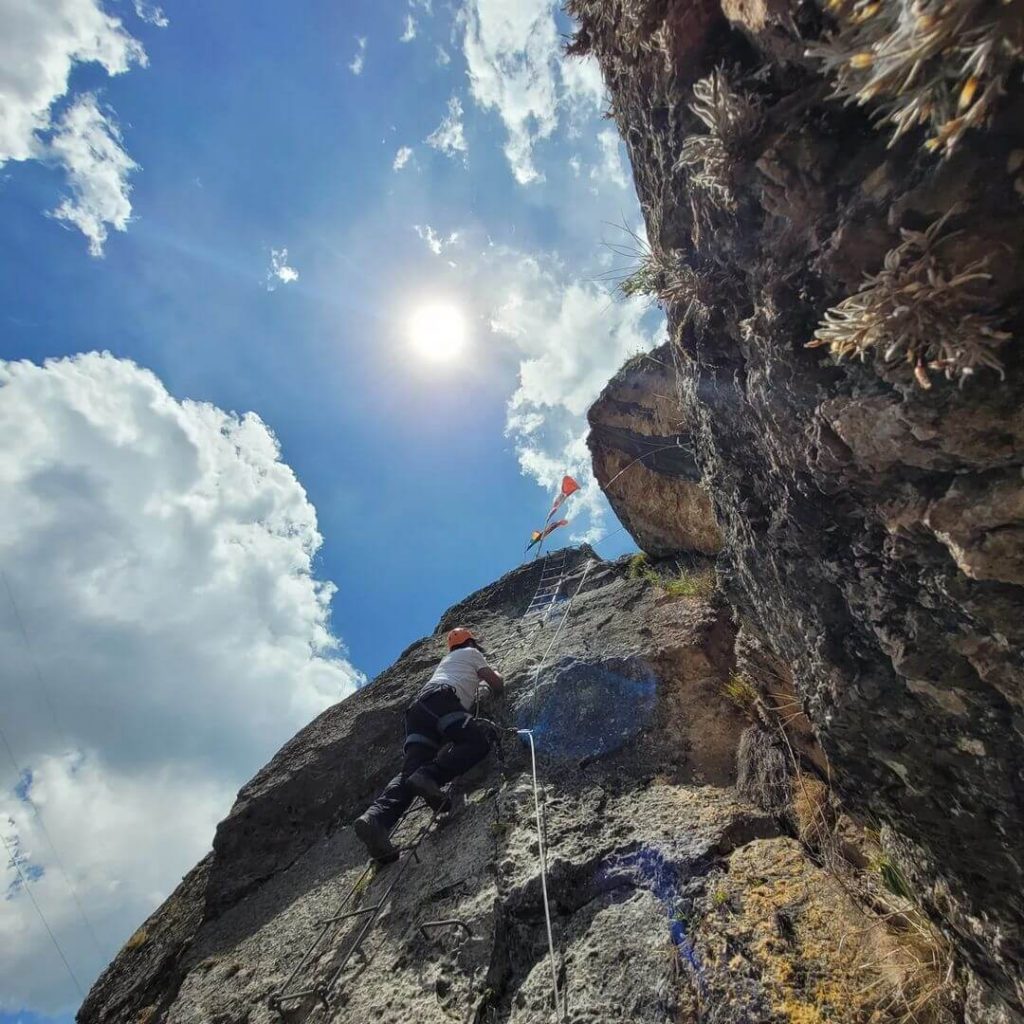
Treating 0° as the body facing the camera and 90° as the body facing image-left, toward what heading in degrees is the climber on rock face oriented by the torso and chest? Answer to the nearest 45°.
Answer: approximately 225°

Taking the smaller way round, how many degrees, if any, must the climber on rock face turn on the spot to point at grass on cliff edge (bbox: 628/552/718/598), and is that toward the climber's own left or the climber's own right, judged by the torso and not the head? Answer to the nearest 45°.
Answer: approximately 45° to the climber's own right

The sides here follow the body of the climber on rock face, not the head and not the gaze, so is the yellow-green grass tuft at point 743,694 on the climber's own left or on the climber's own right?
on the climber's own right
